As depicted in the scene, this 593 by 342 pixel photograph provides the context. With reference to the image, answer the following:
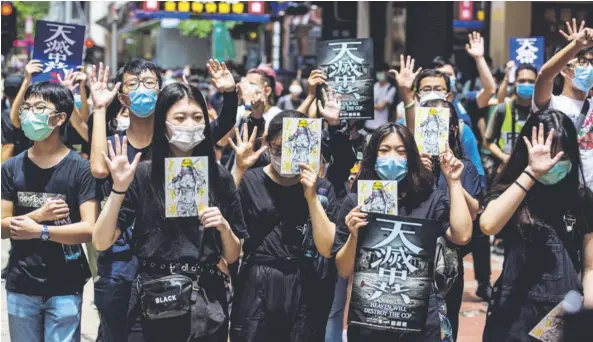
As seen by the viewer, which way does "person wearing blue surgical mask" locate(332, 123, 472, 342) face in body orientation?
toward the camera

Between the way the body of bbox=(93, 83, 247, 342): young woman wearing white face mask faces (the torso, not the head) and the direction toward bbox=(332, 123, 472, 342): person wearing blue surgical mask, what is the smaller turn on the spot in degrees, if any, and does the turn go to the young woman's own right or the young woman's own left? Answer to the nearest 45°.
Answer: approximately 90° to the young woman's own left

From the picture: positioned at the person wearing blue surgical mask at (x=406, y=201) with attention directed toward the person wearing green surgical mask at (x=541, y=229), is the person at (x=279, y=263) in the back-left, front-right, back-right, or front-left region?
back-left

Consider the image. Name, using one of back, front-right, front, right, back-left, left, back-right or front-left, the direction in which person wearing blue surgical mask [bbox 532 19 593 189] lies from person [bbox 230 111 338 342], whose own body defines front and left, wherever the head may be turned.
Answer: back-left

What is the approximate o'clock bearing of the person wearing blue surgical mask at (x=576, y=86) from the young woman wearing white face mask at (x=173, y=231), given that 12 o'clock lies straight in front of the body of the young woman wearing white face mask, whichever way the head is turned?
The person wearing blue surgical mask is roughly at 8 o'clock from the young woman wearing white face mask.

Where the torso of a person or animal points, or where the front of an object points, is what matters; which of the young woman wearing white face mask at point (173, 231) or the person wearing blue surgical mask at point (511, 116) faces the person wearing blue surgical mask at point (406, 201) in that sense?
the person wearing blue surgical mask at point (511, 116)

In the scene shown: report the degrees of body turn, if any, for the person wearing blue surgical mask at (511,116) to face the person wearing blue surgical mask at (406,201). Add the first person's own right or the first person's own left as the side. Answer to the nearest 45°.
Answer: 0° — they already face them

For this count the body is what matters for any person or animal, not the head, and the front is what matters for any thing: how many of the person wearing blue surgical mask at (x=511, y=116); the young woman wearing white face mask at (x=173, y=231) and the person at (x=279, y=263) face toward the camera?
3

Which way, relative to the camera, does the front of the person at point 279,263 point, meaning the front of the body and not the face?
toward the camera

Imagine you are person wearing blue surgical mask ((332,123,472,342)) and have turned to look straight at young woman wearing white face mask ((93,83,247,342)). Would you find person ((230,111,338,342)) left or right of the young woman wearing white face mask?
right

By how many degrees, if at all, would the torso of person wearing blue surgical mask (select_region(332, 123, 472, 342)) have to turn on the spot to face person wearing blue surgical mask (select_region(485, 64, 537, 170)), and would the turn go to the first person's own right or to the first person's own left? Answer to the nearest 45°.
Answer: approximately 180°

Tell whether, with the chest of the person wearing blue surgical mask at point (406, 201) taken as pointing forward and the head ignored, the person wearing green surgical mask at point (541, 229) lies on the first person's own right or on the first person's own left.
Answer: on the first person's own left

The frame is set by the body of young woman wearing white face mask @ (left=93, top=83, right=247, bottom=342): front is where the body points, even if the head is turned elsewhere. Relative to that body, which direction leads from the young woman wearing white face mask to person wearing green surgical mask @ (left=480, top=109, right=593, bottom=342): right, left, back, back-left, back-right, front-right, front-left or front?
left
